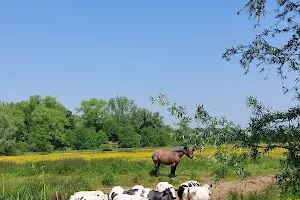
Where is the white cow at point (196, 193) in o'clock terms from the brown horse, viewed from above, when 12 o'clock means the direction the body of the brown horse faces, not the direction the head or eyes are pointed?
The white cow is roughly at 3 o'clock from the brown horse.

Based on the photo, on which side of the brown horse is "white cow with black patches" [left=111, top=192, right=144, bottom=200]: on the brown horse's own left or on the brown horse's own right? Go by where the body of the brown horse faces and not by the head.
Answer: on the brown horse's own right

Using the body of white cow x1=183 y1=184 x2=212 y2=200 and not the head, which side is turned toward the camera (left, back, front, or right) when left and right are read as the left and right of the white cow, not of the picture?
right

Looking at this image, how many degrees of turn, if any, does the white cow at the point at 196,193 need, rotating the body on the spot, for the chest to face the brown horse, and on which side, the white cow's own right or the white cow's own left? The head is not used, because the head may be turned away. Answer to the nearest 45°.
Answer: approximately 90° to the white cow's own left

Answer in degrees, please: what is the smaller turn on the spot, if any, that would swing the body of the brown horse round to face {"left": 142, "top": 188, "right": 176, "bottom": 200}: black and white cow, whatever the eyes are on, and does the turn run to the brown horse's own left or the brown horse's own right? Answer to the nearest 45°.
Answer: approximately 90° to the brown horse's own right

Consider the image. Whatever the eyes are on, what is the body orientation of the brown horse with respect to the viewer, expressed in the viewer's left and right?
facing to the right of the viewer
